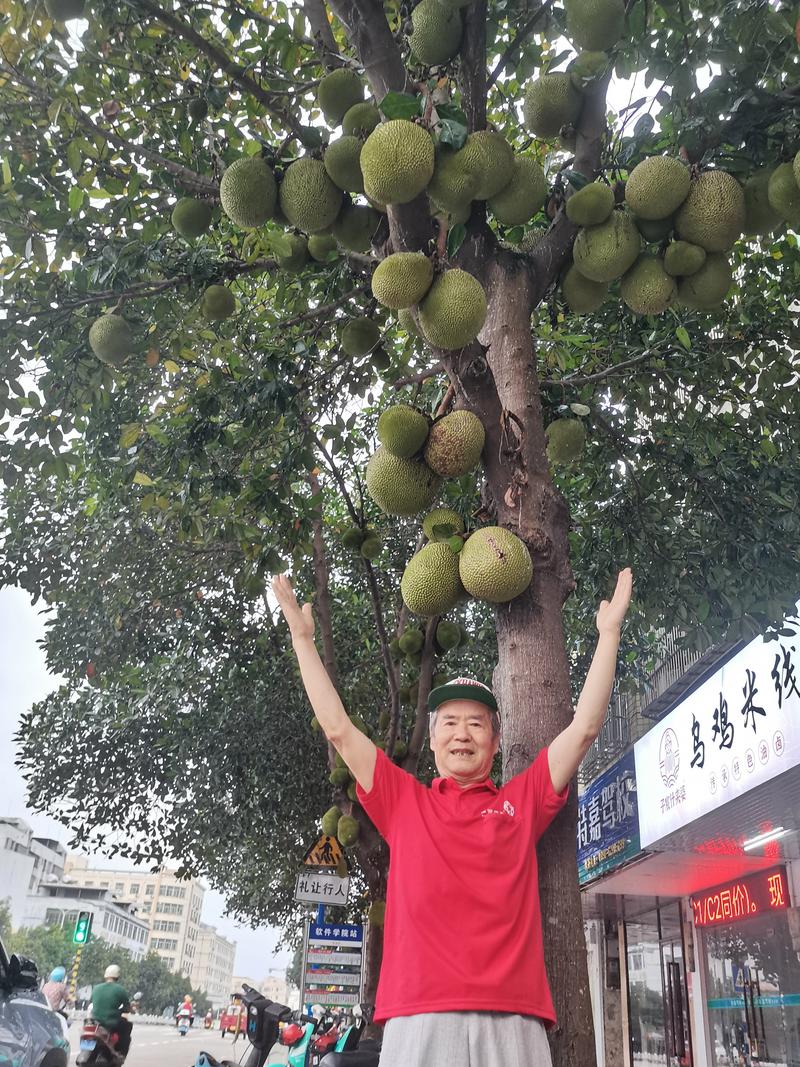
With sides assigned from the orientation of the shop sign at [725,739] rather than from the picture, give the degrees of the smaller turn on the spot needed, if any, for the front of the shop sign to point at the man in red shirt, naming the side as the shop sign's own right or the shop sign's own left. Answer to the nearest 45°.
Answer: approximately 45° to the shop sign's own left

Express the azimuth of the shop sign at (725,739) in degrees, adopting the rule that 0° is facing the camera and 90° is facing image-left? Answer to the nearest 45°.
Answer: approximately 45°

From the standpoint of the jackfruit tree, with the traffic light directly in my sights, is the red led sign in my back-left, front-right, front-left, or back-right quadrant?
front-right

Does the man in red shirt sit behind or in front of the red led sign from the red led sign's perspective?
in front

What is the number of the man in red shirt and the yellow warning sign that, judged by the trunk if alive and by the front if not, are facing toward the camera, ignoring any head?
2

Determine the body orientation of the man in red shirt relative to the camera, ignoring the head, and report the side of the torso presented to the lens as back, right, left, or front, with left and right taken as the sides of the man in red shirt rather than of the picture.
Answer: front

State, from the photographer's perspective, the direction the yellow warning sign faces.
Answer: facing the viewer

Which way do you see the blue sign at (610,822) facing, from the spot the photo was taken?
facing the viewer and to the left of the viewer

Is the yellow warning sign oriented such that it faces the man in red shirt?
yes

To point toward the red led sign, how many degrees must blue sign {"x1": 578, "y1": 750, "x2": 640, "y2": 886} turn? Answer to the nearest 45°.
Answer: approximately 90° to its left

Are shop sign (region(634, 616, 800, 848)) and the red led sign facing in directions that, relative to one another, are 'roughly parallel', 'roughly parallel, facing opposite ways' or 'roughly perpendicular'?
roughly parallel

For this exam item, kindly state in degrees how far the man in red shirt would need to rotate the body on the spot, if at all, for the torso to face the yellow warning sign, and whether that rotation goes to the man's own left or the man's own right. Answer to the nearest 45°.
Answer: approximately 180°

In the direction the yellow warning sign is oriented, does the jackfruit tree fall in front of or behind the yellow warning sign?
in front
